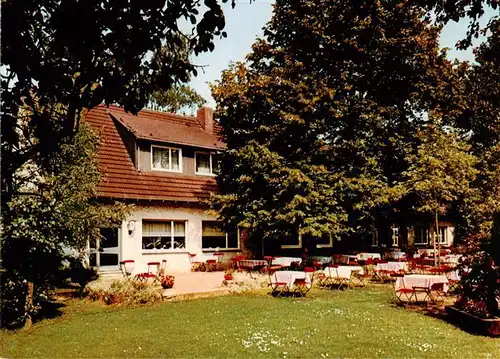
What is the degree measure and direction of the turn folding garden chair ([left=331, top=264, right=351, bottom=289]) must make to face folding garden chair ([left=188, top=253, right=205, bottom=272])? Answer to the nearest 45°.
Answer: approximately 135° to its left
